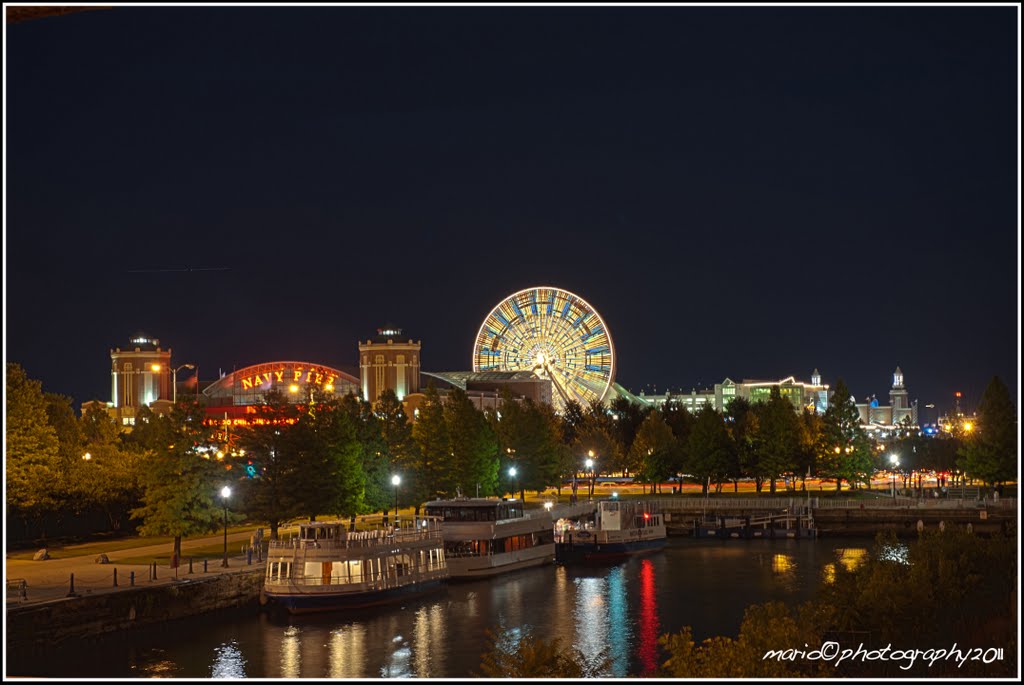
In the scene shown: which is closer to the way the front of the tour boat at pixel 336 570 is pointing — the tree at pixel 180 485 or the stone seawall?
the stone seawall

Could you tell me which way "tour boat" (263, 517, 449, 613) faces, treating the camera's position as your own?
facing the viewer and to the left of the viewer

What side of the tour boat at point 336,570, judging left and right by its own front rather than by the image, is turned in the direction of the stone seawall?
front
